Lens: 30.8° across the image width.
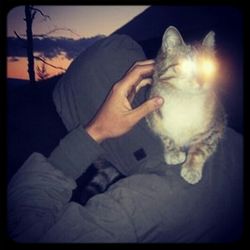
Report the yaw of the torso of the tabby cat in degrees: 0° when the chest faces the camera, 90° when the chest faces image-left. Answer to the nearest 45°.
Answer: approximately 0°
